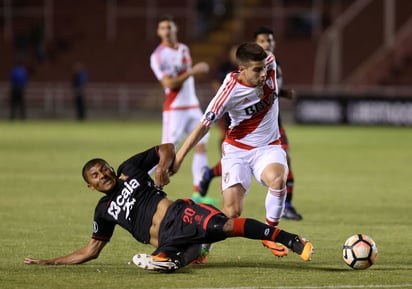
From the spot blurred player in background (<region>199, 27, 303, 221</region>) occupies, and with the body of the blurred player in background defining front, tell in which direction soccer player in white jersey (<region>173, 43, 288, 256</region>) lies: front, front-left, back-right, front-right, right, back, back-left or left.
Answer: front-right

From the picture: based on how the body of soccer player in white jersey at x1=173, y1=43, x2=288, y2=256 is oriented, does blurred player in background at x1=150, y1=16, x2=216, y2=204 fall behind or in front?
behind

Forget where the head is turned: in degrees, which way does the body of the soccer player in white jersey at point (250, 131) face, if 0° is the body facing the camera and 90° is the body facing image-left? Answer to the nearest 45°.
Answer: approximately 315°

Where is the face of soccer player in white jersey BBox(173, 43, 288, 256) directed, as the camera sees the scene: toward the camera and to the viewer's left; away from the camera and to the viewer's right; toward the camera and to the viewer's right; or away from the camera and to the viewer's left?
toward the camera and to the viewer's right

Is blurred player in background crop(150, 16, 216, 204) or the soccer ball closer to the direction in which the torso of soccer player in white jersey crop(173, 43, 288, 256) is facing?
the soccer ball

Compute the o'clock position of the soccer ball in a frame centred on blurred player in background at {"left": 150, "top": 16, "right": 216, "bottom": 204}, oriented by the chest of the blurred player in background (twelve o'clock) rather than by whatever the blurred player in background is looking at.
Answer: The soccer ball is roughly at 1 o'clock from the blurred player in background.

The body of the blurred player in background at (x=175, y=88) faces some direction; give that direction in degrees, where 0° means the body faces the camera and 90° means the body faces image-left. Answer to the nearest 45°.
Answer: approximately 315°

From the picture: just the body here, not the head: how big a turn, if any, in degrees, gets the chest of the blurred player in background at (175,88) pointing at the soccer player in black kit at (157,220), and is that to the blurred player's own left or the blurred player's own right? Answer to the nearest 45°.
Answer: approximately 45° to the blurred player's own right
